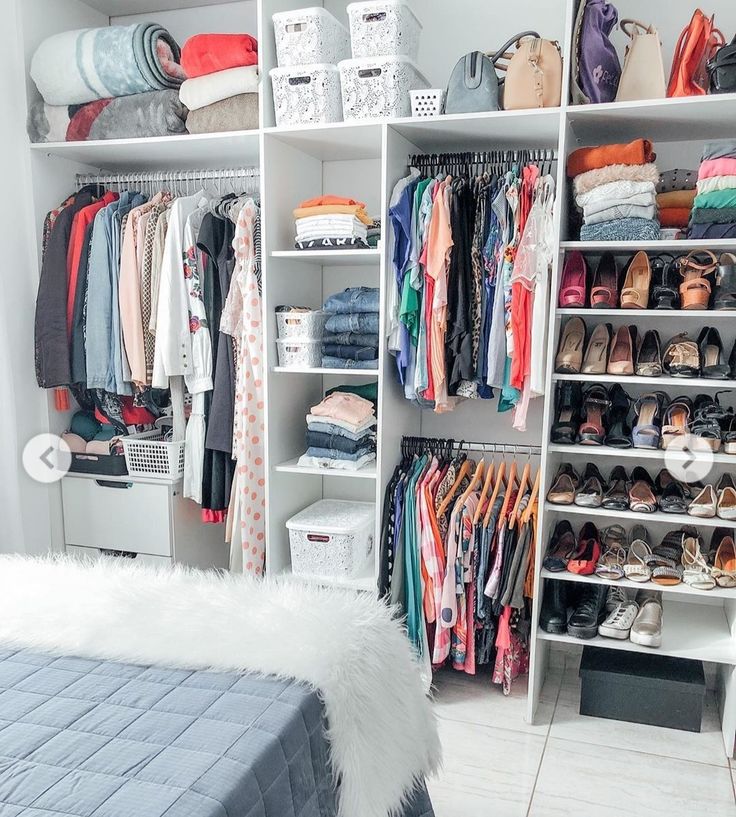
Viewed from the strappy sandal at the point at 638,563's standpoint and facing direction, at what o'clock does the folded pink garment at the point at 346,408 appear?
The folded pink garment is roughly at 3 o'clock from the strappy sandal.

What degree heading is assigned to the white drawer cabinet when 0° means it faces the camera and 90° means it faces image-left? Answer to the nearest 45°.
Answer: approximately 45°

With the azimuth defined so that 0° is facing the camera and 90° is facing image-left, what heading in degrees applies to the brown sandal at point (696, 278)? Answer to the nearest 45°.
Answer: approximately 0°

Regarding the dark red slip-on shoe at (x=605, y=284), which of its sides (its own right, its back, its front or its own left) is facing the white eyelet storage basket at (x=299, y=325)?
right

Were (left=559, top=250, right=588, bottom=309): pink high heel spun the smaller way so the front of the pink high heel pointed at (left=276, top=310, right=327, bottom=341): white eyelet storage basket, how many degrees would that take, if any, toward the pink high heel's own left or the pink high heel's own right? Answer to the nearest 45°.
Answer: approximately 90° to the pink high heel's own right

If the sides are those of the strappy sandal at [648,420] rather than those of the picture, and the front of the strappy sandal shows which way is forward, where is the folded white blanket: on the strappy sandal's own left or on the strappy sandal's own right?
on the strappy sandal's own right
